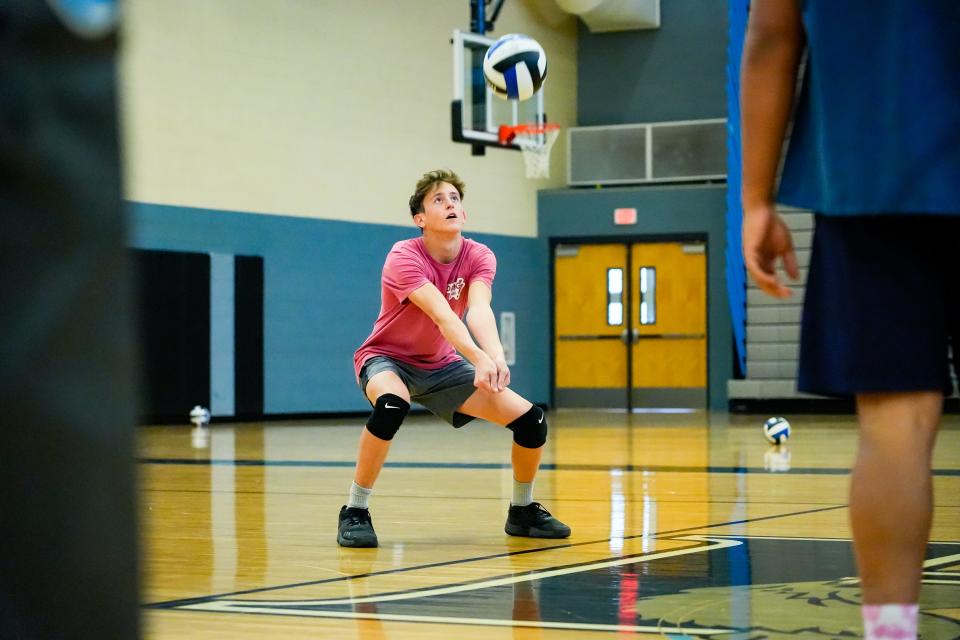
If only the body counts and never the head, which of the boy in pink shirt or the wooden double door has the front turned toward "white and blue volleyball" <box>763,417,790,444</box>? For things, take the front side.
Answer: the wooden double door

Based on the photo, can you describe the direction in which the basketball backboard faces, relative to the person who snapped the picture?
facing the viewer and to the right of the viewer

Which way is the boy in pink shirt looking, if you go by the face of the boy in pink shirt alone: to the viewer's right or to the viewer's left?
to the viewer's right

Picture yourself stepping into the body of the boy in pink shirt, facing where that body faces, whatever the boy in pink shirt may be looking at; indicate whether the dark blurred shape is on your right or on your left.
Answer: on your right

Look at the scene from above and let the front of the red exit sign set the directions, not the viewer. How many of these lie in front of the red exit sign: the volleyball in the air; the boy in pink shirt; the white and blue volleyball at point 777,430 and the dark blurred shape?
4

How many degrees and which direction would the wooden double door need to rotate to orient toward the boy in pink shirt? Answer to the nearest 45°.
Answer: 0° — it already faces them

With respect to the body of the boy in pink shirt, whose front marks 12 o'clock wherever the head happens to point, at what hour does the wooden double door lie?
The wooden double door is roughly at 8 o'clock from the boy in pink shirt.

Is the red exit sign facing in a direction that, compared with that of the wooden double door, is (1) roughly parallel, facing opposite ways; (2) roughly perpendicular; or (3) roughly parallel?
roughly parallel

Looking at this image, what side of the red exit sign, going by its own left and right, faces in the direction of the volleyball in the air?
front

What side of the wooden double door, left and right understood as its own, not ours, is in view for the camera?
front

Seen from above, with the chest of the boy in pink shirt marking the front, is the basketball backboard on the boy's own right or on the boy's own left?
on the boy's own left
